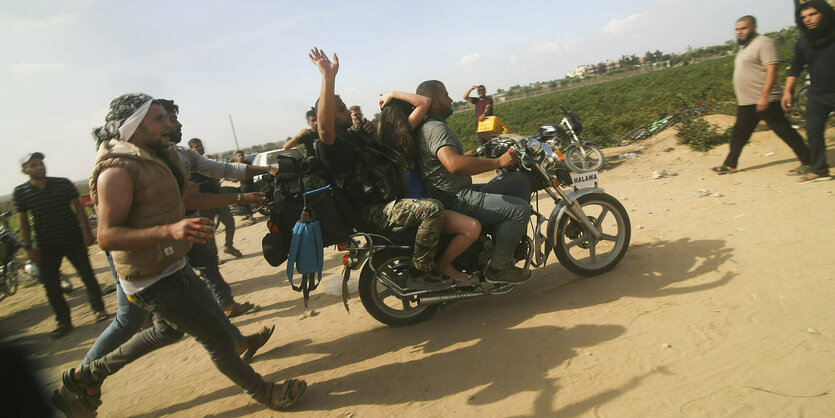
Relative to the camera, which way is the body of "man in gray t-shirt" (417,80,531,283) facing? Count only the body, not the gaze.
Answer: to the viewer's right

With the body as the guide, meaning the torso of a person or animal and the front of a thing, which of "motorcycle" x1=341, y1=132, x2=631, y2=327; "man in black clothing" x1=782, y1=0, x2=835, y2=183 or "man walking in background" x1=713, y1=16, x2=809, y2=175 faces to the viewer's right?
the motorcycle

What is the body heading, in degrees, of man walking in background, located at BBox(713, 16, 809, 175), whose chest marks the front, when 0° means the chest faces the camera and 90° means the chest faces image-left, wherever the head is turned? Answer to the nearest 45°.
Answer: approximately 90°

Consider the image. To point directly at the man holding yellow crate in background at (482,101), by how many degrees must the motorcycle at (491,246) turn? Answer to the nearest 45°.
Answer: approximately 90° to its left

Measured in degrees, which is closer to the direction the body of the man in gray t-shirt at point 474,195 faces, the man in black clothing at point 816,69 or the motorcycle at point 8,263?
the man in black clothing

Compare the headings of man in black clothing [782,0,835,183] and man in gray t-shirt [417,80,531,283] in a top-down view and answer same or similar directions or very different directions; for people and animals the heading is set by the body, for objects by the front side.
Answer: very different directions

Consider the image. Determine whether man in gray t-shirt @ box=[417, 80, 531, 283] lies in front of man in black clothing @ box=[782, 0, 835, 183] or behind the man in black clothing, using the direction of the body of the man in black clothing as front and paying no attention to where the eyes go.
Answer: in front

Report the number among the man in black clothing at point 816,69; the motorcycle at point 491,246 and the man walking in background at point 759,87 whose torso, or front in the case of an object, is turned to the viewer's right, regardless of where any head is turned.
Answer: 1

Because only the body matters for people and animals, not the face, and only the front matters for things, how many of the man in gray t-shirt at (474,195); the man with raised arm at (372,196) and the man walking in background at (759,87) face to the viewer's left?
1

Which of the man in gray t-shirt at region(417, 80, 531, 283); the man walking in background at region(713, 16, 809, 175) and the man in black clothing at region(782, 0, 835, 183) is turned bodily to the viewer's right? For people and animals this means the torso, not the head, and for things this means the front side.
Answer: the man in gray t-shirt

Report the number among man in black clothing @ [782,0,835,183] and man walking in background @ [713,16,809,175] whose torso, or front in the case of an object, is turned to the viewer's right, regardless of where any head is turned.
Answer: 0

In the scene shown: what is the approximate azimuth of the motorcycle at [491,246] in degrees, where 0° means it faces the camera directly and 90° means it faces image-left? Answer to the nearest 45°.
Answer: approximately 270°

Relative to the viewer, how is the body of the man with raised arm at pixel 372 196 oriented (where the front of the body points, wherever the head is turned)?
to the viewer's right
